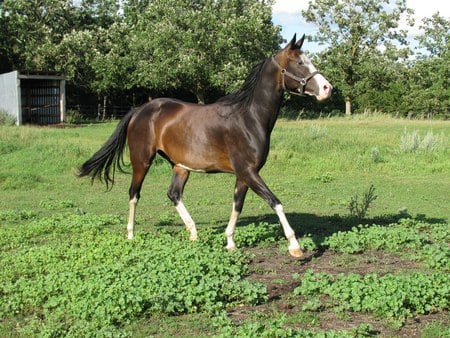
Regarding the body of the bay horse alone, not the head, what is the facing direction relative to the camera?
to the viewer's right

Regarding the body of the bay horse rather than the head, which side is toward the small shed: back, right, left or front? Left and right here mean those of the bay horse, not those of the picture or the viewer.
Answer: left

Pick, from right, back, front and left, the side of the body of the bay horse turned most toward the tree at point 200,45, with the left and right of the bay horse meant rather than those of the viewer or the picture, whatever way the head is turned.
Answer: left

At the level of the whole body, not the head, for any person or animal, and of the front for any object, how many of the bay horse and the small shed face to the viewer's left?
0

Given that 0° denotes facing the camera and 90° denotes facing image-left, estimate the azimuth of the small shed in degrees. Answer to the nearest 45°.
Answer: approximately 315°

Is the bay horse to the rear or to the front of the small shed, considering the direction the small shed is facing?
to the front
